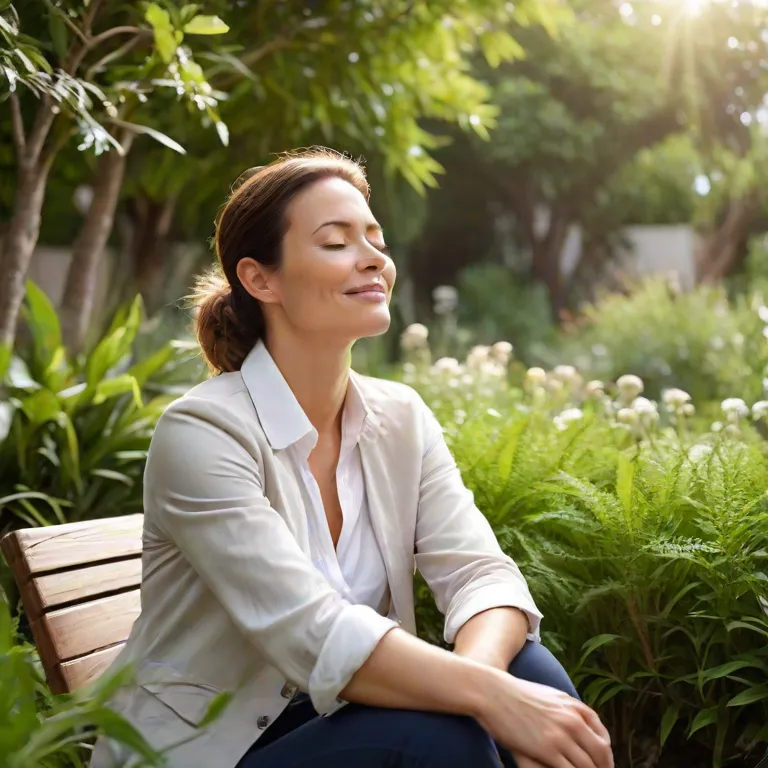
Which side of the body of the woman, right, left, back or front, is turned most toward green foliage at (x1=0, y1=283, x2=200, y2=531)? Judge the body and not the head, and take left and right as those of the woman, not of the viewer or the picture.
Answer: back

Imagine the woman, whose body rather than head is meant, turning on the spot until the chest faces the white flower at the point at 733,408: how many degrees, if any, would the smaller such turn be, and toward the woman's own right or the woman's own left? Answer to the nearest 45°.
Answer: approximately 90° to the woman's own left

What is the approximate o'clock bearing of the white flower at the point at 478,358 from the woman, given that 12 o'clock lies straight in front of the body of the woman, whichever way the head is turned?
The white flower is roughly at 8 o'clock from the woman.

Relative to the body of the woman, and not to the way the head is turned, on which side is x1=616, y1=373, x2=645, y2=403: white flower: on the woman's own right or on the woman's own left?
on the woman's own left

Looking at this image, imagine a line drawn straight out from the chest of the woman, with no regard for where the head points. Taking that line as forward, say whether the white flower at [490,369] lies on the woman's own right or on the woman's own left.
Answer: on the woman's own left

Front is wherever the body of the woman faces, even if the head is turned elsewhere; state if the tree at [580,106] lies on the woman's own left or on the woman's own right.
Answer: on the woman's own left

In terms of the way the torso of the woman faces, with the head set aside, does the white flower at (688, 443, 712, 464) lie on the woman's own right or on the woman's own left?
on the woman's own left

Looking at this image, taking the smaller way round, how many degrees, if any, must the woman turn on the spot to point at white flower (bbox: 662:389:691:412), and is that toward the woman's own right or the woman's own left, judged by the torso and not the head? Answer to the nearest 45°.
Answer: approximately 90° to the woman's own left

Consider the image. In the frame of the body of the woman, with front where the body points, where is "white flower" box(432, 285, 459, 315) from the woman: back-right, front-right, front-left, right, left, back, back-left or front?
back-left

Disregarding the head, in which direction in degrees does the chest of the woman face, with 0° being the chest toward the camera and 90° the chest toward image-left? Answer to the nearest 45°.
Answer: approximately 315°

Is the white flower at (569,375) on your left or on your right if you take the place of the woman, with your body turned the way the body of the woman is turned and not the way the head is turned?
on your left

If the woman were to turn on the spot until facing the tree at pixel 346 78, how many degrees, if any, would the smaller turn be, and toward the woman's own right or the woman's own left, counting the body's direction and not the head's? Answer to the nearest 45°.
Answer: approximately 135° to the woman's own left
